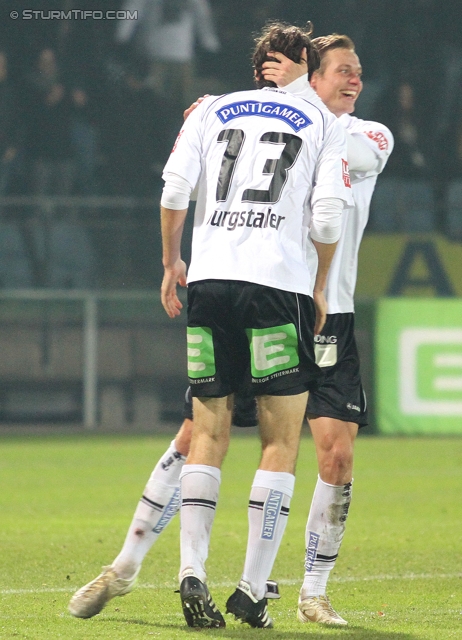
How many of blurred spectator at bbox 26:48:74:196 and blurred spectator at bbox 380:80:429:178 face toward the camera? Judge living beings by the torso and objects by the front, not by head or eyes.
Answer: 2

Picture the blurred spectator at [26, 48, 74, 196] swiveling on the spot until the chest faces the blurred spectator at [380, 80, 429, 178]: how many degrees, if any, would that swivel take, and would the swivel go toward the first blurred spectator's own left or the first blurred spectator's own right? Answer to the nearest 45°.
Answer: approximately 90° to the first blurred spectator's own left

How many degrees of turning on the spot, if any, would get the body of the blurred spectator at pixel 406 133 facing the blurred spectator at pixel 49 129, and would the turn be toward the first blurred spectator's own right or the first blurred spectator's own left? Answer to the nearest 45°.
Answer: approximately 90° to the first blurred spectator's own right

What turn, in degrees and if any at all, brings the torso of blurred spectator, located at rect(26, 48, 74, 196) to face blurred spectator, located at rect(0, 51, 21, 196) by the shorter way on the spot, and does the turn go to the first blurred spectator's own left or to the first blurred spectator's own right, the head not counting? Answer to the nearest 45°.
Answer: approximately 90° to the first blurred spectator's own right

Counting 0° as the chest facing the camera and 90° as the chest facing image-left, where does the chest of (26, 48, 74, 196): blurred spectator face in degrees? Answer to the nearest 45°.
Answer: approximately 0°

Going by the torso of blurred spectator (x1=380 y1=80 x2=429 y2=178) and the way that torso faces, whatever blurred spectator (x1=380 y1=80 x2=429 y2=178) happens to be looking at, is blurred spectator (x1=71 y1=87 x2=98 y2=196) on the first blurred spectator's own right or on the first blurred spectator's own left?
on the first blurred spectator's own right

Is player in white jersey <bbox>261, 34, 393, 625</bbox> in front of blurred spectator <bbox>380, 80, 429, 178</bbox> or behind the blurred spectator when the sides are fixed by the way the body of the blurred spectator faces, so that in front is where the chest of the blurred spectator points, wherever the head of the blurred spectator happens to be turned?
in front

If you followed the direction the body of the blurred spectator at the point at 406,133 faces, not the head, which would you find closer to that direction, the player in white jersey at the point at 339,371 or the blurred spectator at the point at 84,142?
the player in white jersey

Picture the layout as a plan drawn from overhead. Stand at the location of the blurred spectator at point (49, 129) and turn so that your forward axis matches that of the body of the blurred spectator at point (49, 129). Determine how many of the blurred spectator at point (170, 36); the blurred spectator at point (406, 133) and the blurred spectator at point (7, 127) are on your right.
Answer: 1

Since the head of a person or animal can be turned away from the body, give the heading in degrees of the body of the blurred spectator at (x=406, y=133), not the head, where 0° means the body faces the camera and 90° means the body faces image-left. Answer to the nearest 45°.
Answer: approximately 0°

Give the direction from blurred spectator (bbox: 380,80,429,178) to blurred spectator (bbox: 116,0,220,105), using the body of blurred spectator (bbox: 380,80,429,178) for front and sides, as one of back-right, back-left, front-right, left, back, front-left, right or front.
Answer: right
